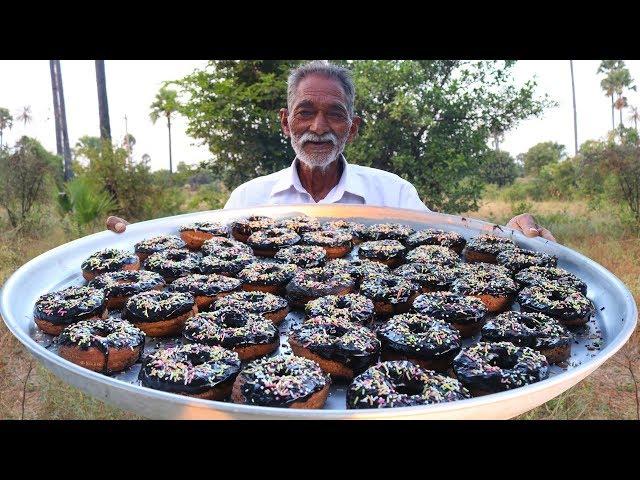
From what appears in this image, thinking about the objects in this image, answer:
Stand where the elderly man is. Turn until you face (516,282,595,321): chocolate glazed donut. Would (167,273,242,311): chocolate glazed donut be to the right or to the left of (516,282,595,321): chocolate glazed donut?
right

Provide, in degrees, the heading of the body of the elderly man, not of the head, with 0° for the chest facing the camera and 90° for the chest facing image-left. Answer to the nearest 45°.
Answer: approximately 0°

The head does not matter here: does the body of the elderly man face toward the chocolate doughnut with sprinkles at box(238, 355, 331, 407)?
yes

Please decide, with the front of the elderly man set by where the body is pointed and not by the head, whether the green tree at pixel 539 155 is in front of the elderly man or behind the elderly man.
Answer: behind

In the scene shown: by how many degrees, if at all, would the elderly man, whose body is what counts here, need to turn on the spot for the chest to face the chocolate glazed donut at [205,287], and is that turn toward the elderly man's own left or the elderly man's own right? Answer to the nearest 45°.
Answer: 0° — they already face it

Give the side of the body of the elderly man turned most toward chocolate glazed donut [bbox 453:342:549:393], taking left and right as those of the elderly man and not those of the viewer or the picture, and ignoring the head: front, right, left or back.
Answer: front

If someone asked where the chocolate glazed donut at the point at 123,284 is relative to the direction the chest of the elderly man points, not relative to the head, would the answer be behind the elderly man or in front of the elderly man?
in front

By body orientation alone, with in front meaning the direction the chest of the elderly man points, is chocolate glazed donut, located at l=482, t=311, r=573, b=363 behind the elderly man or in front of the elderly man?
in front

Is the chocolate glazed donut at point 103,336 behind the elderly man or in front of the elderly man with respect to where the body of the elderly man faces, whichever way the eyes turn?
in front

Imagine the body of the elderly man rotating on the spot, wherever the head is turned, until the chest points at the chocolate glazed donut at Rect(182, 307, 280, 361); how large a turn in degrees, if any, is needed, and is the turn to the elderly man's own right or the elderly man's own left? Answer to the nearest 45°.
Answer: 0° — they already face it

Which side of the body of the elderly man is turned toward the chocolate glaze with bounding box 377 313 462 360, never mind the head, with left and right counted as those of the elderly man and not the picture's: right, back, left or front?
front

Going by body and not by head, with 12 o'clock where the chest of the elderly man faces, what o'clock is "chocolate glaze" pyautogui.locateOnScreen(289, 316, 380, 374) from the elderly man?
The chocolate glaze is roughly at 12 o'clock from the elderly man.

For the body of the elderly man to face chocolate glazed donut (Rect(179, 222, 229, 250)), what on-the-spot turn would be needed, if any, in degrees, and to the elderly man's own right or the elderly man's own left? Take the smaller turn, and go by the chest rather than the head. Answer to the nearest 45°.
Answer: approximately 45° to the elderly man's own right
